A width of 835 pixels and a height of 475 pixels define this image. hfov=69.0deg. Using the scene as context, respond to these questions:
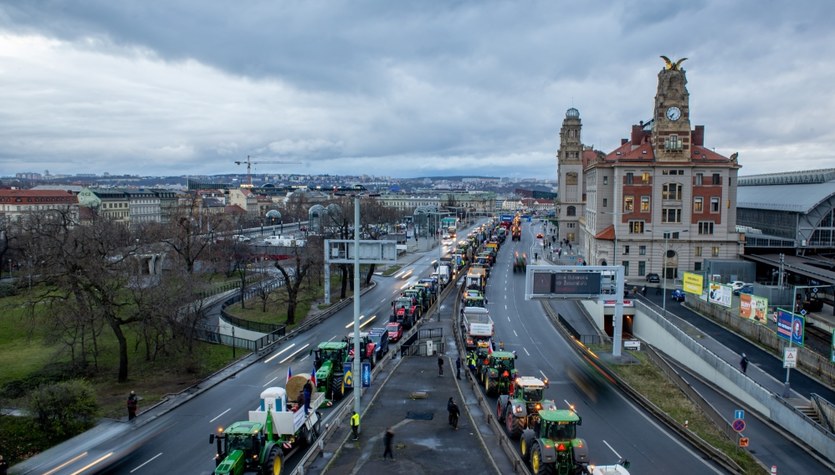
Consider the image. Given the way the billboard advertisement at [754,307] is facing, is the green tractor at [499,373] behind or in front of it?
in front

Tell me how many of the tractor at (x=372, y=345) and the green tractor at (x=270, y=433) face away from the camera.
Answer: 0

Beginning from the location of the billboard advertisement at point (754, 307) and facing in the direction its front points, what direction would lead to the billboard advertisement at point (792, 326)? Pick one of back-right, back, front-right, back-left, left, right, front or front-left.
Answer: front-left

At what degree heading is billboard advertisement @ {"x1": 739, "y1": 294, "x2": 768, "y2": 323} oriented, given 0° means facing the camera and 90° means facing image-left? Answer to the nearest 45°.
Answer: approximately 45°

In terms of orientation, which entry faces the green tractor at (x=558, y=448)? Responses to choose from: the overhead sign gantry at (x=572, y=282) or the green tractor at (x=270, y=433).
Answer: the overhead sign gantry

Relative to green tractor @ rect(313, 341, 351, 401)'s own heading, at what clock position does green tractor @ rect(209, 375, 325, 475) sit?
green tractor @ rect(209, 375, 325, 475) is roughly at 11 o'clock from green tractor @ rect(313, 341, 351, 401).

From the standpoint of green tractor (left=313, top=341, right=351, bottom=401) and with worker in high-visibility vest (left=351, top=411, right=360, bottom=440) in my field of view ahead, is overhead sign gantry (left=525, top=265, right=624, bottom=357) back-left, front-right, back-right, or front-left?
back-left

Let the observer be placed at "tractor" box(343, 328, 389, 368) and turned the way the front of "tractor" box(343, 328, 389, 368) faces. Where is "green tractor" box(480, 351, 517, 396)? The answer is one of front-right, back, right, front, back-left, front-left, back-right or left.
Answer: left

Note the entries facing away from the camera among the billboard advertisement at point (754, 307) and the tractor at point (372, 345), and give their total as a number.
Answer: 0

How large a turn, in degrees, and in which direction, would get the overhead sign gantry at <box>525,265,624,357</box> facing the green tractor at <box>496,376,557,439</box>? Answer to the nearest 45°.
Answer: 0° — it already faces it

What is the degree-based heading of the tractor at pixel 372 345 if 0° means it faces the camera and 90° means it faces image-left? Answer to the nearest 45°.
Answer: approximately 45°
